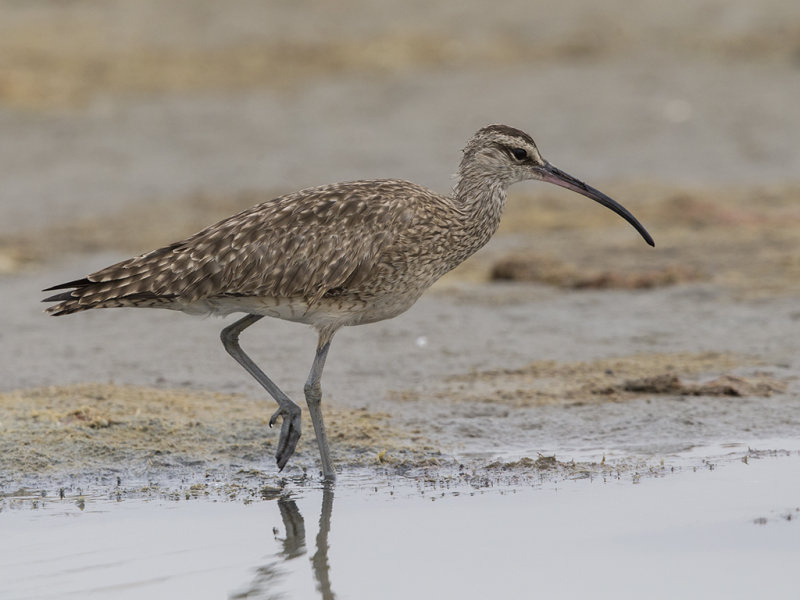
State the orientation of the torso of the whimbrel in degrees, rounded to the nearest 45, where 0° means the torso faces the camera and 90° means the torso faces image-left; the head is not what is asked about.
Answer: approximately 270°
